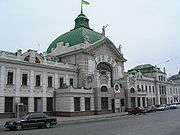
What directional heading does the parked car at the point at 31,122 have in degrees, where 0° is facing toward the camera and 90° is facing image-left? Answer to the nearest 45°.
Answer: approximately 45°
